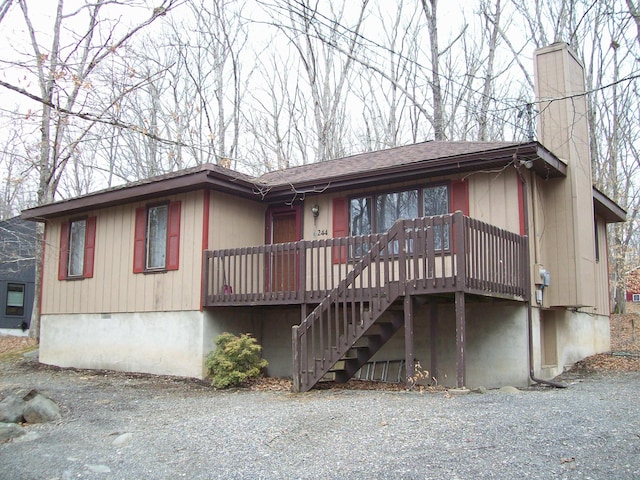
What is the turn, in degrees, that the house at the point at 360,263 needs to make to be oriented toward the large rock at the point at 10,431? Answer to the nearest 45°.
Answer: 0° — it already faces it

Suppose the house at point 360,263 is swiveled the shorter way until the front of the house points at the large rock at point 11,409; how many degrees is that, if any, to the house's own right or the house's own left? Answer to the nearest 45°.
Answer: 0° — it already faces it

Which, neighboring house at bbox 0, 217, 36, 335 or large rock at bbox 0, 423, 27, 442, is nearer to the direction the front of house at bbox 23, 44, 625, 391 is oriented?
the large rock

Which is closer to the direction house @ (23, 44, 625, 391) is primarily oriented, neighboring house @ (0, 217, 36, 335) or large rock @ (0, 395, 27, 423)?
the large rock

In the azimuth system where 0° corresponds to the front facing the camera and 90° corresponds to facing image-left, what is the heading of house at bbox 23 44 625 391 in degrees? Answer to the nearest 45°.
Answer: approximately 45°

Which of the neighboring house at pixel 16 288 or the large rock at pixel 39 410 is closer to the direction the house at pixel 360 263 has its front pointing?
the large rock

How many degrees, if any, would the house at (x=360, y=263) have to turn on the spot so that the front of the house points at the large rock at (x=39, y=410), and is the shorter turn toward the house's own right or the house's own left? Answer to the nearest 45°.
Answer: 0° — it already faces it

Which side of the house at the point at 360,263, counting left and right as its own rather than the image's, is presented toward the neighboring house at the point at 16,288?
right
